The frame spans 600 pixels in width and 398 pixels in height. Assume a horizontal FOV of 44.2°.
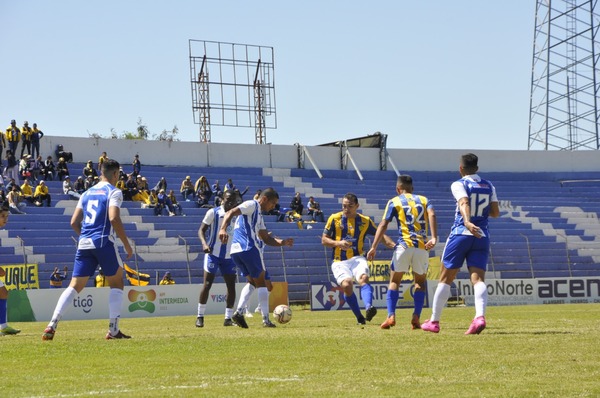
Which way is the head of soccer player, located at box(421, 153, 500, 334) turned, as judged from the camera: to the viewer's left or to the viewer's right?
to the viewer's left

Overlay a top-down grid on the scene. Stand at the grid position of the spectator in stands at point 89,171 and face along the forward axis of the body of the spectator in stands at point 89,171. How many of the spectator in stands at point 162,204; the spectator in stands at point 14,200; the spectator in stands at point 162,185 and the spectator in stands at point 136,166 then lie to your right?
1

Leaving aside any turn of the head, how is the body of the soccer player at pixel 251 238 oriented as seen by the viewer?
to the viewer's right

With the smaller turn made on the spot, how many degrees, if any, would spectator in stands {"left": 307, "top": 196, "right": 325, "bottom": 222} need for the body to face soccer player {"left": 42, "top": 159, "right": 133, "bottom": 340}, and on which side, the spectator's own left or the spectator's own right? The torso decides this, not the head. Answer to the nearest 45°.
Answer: approximately 45° to the spectator's own right

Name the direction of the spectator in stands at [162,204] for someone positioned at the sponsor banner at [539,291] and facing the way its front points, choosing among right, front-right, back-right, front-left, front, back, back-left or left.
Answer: right

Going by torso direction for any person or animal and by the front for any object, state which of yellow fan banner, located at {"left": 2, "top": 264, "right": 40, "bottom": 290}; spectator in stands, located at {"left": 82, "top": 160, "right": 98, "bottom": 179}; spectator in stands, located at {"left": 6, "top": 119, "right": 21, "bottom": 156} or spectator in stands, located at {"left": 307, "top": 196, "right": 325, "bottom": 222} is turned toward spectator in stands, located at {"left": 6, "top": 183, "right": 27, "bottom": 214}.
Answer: spectator in stands, located at {"left": 6, "top": 119, "right": 21, "bottom": 156}

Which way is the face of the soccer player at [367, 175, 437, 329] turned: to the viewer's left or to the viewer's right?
to the viewer's left

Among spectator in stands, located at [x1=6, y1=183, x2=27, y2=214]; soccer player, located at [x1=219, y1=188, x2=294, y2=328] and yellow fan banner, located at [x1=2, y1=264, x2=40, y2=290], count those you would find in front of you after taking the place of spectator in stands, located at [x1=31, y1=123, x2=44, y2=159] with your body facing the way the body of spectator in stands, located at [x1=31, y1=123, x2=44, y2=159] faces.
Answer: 3

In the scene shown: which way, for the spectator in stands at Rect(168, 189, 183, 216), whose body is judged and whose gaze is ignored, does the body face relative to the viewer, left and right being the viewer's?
facing the viewer and to the right of the viewer

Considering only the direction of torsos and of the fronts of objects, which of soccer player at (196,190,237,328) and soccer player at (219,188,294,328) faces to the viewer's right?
soccer player at (219,188,294,328)
